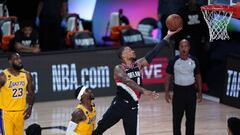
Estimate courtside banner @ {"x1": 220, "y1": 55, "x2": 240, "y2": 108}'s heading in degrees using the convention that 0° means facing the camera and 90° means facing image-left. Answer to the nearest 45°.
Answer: approximately 45°

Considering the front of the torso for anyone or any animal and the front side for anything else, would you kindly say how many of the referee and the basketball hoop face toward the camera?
1

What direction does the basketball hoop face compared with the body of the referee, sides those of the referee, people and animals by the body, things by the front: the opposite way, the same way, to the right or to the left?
to the right

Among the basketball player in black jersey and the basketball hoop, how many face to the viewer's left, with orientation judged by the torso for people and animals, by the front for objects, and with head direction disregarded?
1

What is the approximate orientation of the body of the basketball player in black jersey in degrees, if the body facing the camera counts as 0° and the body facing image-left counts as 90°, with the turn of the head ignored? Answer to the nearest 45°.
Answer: approximately 315°

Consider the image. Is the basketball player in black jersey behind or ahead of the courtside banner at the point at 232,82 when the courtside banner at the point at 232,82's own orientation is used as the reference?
ahead

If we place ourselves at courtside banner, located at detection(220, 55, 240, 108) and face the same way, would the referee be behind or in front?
in front

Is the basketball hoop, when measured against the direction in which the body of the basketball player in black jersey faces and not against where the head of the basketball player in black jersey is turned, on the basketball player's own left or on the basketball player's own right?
on the basketball player's own left

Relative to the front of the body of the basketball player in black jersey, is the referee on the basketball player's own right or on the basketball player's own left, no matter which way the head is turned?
on the basketball player's own left

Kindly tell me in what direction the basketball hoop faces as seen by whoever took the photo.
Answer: facing to the left of the viewer
